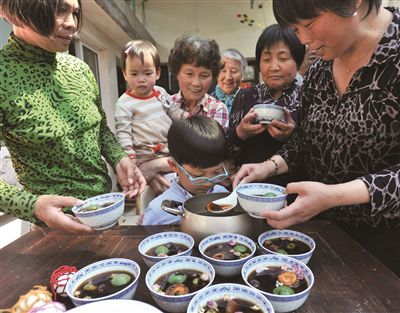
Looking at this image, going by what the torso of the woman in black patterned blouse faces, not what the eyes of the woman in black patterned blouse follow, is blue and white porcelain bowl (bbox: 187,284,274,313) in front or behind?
in front

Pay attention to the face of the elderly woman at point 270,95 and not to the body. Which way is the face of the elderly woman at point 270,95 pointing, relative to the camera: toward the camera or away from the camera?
toward the camera

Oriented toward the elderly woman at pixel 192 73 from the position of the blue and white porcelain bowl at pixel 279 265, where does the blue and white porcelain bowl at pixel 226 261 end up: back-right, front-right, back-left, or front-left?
front-left

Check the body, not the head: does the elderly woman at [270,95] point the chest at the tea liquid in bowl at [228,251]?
yes

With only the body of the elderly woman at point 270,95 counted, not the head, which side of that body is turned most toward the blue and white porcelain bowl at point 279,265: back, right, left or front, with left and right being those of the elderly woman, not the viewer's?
front

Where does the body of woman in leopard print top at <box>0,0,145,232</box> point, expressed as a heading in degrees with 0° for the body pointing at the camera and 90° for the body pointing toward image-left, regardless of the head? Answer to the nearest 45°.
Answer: approximately 315°

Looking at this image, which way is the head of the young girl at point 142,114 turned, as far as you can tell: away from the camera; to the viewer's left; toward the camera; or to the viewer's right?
toward the camera

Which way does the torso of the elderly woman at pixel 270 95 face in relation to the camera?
toward the camera

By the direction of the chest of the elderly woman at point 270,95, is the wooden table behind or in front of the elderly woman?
in front

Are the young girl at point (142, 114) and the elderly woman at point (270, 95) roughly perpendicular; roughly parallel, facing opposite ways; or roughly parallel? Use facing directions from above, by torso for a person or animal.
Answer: roughly parallel

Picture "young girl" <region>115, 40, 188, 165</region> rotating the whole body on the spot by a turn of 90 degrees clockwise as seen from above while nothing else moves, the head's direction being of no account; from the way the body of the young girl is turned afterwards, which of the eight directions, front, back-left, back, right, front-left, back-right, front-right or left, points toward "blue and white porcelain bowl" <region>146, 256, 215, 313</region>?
left

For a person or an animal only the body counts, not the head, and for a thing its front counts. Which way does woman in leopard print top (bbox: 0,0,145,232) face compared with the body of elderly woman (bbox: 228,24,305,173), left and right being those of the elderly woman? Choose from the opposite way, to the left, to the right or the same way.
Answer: to the left

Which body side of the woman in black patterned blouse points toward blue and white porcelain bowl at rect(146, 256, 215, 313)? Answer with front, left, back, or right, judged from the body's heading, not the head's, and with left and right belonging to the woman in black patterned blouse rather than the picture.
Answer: front

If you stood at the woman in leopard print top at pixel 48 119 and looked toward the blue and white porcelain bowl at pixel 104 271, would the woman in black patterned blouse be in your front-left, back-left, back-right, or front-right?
front-left

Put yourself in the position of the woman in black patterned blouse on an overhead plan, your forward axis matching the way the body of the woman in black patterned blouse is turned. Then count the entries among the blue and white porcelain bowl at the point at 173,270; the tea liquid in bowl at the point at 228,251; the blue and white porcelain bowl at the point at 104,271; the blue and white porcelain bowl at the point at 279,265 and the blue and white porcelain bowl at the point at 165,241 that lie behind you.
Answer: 0

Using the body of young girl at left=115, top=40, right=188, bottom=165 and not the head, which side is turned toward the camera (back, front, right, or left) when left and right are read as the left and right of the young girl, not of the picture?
front

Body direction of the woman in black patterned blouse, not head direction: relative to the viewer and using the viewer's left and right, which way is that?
facing the viewer and to the left of the viewer

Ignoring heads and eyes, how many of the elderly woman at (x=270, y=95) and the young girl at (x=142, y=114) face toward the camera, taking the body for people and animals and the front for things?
2

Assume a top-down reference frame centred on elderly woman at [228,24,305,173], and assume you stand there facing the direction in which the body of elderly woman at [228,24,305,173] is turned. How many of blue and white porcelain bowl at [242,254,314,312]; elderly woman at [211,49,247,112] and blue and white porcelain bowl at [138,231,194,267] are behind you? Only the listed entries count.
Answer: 1
